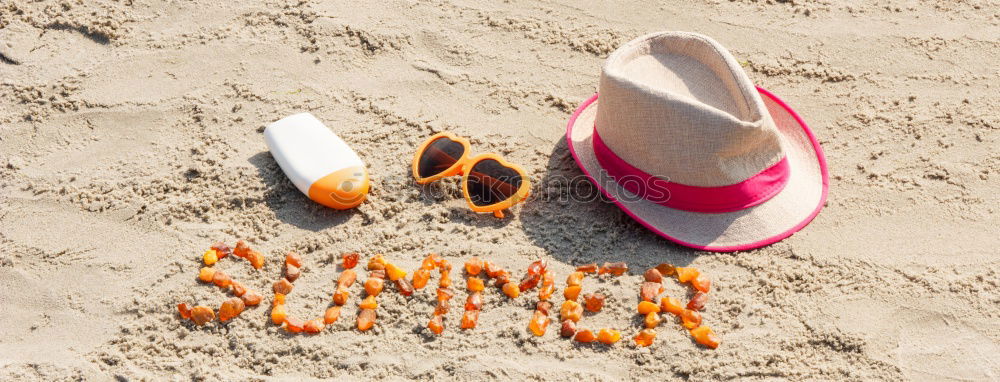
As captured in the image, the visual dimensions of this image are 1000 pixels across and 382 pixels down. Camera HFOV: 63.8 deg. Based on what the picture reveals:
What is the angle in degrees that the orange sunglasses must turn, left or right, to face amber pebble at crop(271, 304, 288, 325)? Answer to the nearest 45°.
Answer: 0° — it already faces it

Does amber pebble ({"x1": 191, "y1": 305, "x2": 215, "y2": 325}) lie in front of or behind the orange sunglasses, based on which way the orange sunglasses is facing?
in front

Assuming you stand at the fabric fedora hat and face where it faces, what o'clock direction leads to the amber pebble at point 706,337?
The amber pebble is roughly at 1 o'clock from the fabric fedora hat.

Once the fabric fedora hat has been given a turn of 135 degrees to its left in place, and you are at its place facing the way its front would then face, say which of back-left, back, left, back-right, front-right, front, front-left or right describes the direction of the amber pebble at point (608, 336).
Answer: back

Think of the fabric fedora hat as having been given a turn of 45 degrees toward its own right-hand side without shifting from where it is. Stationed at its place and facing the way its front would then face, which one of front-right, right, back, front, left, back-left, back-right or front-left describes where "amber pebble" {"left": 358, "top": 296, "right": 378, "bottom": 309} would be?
front-right

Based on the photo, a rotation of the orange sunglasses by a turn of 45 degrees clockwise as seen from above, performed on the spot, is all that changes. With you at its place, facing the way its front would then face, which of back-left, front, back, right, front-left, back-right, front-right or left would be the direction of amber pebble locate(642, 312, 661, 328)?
back-left

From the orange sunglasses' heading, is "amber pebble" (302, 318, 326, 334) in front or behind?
in front

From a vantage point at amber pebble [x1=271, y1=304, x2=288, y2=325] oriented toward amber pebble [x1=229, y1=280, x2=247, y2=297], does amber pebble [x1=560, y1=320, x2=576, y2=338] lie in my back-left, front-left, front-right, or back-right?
back-right

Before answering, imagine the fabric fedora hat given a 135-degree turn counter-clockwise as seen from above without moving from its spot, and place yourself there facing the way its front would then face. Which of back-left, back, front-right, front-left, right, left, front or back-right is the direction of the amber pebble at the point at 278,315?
back-left

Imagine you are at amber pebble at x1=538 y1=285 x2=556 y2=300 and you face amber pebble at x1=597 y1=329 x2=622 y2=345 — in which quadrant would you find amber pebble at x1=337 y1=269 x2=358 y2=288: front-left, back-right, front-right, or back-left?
back-right

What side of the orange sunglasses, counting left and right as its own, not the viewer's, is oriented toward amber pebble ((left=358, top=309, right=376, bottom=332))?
front

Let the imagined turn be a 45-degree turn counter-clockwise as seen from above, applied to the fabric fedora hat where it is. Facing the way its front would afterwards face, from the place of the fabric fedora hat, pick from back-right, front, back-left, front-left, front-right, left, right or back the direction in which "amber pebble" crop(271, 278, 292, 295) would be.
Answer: back-right

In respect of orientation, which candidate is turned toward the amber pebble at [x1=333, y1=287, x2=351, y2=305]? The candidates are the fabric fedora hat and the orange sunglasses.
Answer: the orange sunglasses

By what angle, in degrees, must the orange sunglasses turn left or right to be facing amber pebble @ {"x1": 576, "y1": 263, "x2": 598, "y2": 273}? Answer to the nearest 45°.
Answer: approximately 90° to its left

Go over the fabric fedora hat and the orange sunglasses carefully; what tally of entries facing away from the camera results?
0

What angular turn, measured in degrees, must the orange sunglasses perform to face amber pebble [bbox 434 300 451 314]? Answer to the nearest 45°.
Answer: approximately 45° to its left
